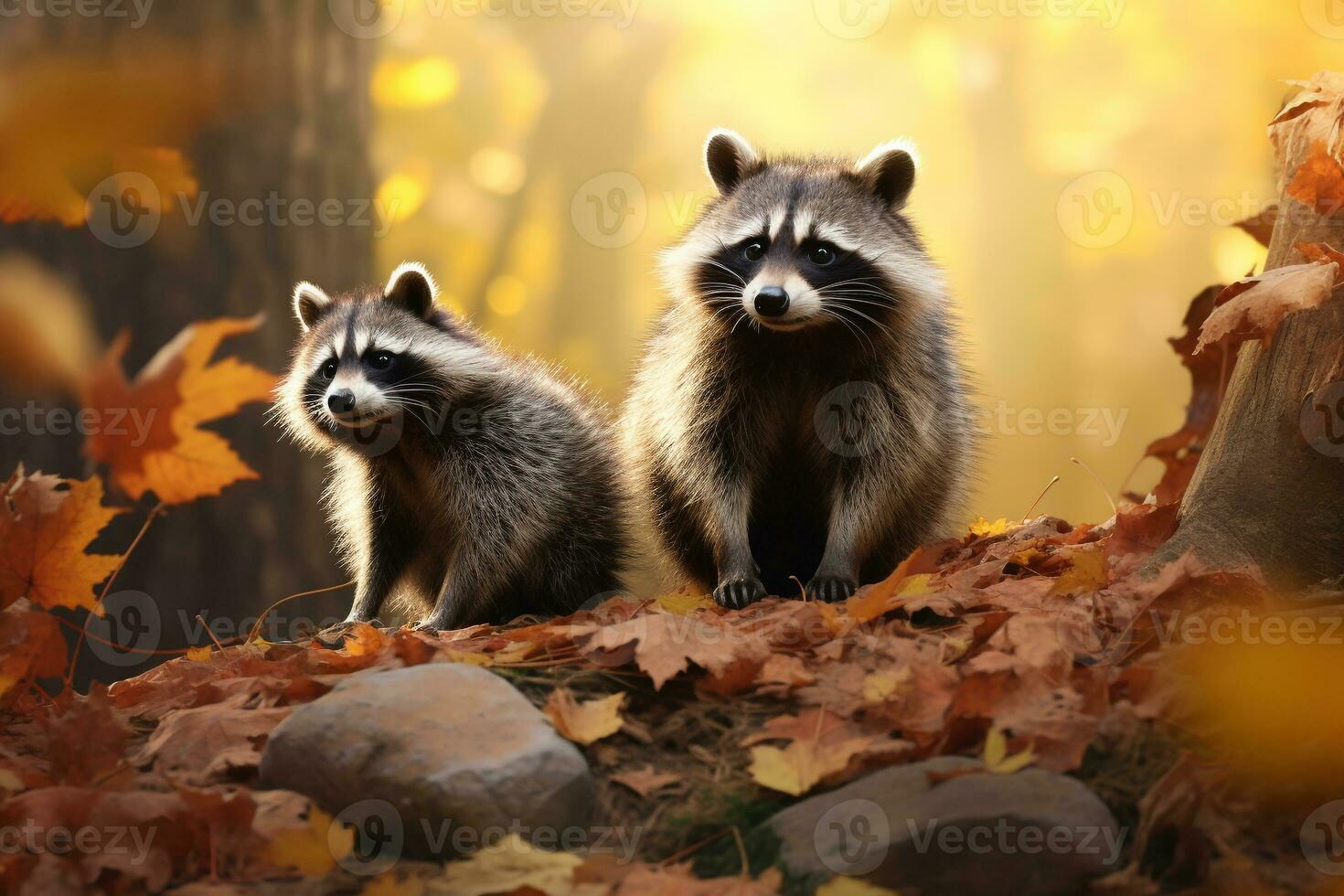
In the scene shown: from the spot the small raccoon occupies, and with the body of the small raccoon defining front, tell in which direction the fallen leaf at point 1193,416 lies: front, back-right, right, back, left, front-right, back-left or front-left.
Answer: back-left

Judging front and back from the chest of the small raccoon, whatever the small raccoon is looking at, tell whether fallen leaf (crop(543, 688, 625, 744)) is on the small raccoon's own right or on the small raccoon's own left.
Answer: on the small raccoon's own left

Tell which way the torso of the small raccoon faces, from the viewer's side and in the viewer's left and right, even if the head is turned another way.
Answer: facing the viewer and to the left of the viewer

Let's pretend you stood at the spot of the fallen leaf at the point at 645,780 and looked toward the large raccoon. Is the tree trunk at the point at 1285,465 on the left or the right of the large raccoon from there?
right

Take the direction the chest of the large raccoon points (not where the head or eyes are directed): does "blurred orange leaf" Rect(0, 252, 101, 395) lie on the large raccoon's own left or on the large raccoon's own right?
on the large raccoon's own right

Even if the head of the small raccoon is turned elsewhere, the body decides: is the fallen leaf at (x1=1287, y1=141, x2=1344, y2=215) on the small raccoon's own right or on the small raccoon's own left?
on the small raccoon's own left

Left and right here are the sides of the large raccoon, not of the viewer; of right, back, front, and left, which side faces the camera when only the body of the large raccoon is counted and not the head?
front

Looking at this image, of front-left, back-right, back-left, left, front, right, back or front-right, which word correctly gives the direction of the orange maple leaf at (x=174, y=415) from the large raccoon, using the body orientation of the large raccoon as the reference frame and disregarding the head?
front-right

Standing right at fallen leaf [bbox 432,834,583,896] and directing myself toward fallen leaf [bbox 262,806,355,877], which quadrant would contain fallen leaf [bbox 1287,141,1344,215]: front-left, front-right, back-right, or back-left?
back-right

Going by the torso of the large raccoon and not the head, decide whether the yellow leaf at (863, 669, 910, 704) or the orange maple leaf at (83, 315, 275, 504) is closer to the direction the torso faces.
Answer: the yellow leaf

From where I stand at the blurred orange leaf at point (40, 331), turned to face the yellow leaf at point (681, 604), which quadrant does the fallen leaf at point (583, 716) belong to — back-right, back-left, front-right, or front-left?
front-right

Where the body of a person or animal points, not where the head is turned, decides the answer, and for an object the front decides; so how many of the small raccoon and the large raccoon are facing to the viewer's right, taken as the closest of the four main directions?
0
